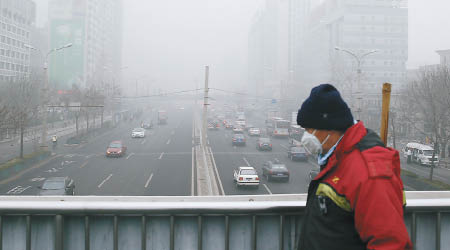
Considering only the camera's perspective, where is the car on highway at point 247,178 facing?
facing away from the viewer

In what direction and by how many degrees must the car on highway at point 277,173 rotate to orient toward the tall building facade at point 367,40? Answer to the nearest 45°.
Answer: approximately 45° to its right

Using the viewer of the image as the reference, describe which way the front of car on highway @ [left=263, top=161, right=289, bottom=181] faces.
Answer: facing away from the viewer and to the left of the viewer

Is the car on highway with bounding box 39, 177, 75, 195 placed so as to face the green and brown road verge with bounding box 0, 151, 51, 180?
no

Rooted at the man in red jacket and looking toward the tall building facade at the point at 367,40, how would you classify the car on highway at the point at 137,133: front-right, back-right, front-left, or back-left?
front-left

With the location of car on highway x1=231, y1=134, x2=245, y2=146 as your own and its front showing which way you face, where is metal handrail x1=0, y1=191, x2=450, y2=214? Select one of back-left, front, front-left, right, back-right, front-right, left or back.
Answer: back

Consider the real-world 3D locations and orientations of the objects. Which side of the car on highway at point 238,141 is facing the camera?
back

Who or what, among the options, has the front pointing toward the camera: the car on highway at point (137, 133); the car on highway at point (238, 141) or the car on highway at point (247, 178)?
the car on highway at point (137, 133)

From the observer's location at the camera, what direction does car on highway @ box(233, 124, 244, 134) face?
facing away from the viewer

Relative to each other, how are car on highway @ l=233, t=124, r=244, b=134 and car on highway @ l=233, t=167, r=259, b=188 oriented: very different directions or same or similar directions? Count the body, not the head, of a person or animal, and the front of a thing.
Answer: same or similar directions

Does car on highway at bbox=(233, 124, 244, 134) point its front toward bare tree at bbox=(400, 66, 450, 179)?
no

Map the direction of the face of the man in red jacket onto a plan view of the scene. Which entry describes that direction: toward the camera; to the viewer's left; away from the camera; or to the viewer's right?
to the viewer's left

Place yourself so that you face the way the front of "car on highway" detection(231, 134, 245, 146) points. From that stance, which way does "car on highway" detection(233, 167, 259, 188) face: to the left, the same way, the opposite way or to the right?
the same way

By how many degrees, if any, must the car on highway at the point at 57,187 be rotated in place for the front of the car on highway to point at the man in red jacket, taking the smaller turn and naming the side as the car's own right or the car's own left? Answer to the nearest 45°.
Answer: approximately 45° to the car's own left

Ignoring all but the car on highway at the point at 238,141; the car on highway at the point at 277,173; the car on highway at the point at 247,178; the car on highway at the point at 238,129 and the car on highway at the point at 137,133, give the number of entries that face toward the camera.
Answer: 1

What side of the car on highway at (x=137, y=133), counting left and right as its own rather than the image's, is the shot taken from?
front

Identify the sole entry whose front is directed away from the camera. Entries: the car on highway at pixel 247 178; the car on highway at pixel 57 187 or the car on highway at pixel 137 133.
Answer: the car on highway at pixel 247 178

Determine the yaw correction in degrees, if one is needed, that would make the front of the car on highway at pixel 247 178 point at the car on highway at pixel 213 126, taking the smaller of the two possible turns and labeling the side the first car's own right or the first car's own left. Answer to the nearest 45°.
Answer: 0° — it already faces it

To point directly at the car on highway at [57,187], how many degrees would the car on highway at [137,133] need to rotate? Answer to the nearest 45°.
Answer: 0° — it already faces it

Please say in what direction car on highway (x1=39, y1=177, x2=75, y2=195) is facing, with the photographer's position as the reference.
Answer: facing the viewer and to the left of the viewer
